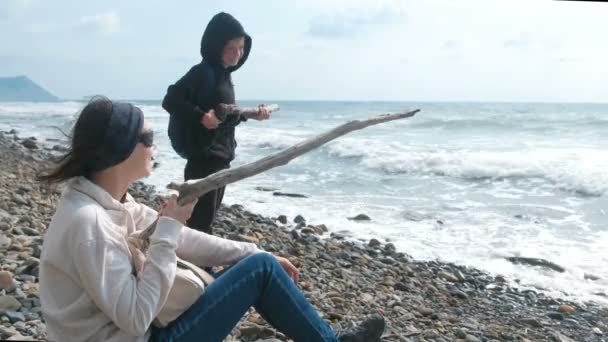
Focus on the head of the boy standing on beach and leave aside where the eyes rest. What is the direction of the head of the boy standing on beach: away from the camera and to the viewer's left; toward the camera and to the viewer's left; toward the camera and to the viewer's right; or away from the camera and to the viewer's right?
toward the camera and to the viewer's right

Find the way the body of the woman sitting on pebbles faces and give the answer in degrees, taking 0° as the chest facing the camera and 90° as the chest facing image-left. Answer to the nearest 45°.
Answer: approximately 270°

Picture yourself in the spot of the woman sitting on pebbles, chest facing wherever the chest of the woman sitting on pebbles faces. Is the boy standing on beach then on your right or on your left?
on your left

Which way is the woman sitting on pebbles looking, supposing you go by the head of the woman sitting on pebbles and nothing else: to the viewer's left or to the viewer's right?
to the viewer's right
